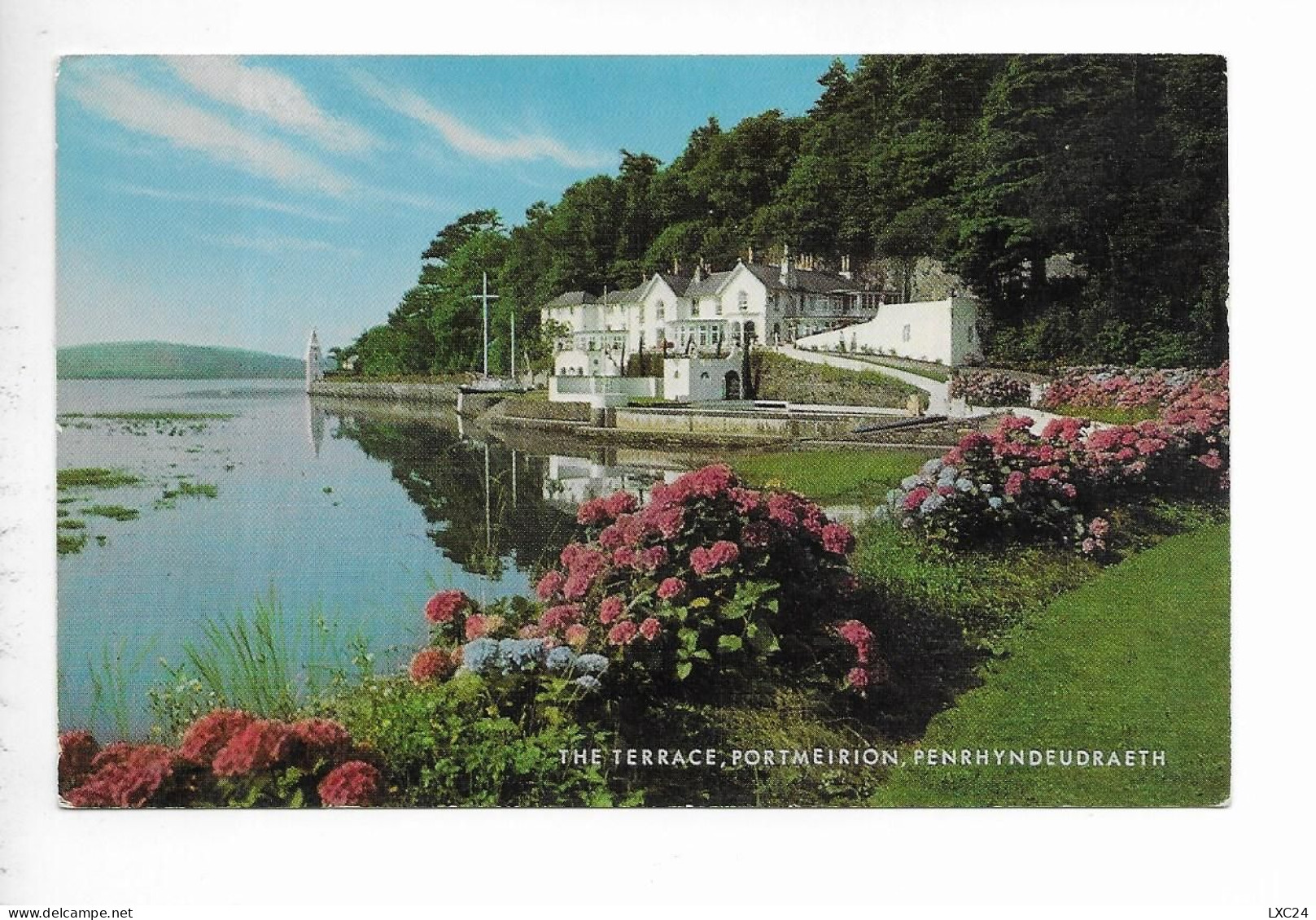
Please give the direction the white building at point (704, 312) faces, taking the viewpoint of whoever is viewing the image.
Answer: facing the viewer and to the left of the viewer

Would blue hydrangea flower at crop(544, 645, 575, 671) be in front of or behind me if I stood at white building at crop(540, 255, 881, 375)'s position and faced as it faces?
in front

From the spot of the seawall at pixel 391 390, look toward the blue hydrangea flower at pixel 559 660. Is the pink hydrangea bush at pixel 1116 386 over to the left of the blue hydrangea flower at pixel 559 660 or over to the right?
left

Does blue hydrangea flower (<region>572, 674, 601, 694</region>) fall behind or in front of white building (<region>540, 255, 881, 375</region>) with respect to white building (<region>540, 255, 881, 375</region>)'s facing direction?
in front

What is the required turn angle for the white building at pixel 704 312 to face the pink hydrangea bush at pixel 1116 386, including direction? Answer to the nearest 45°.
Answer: approximately 135° to its left

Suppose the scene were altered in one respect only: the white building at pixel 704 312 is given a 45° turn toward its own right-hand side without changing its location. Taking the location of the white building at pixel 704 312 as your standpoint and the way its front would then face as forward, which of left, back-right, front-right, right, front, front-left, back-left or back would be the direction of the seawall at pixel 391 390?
front
